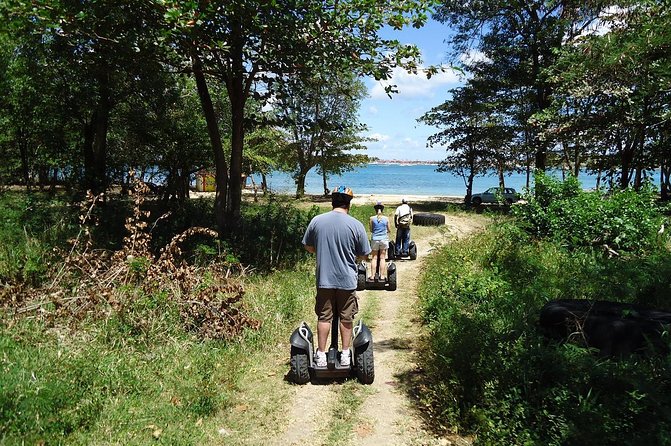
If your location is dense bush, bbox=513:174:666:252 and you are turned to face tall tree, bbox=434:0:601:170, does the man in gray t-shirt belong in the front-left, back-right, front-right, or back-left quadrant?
back-left

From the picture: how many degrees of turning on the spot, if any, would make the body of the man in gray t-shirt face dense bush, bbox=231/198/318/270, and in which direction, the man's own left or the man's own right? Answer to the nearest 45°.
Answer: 0° — they already face it

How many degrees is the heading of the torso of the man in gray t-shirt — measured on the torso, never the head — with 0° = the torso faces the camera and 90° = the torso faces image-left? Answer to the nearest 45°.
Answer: approximately 180°

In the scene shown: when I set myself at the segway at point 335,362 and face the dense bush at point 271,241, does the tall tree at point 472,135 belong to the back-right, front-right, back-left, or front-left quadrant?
front-right

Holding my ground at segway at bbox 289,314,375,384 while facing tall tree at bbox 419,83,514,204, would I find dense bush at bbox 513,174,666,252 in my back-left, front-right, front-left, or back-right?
front-right

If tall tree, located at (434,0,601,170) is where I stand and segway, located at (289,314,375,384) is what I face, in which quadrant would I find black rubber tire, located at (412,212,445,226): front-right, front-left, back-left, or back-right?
front-right

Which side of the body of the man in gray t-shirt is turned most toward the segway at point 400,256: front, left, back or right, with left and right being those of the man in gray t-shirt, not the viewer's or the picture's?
front

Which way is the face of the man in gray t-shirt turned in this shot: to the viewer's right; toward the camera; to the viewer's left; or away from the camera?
away from the camera

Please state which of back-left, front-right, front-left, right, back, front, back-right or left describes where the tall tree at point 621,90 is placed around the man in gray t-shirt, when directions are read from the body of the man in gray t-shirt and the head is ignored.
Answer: front-right

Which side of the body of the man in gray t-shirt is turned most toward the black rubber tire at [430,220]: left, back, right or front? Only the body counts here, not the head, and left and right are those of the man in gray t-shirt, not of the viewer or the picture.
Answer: front

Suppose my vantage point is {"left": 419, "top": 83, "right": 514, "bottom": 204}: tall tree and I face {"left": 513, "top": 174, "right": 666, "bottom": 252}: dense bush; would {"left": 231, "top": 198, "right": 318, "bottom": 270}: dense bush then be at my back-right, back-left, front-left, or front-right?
front-right

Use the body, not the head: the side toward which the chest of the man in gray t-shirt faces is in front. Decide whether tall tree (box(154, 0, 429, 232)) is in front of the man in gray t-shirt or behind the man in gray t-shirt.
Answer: in front

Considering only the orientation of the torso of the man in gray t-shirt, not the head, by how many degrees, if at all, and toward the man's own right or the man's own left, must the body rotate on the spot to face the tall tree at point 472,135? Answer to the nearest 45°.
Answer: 0° — they already face it

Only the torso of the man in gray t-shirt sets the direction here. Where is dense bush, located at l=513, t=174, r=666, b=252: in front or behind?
in front
